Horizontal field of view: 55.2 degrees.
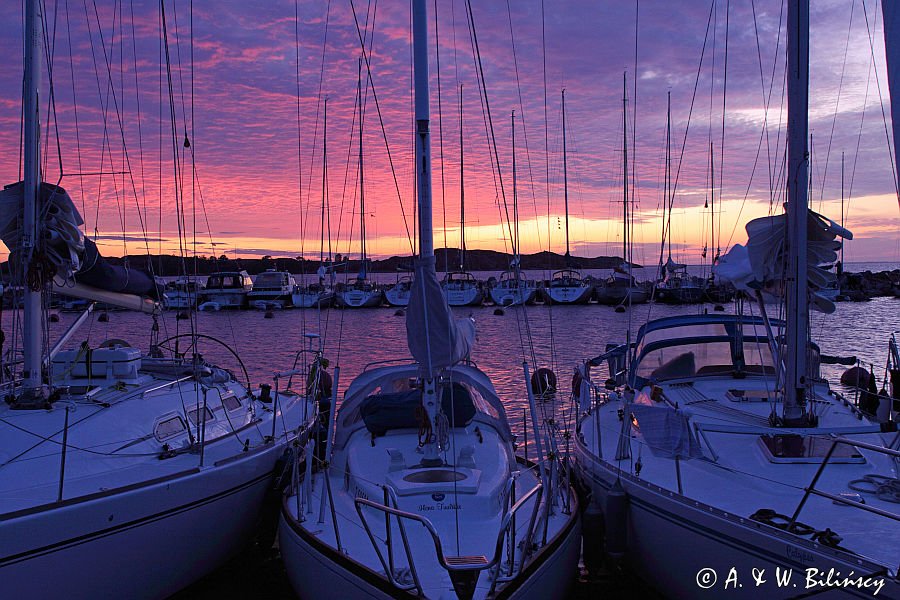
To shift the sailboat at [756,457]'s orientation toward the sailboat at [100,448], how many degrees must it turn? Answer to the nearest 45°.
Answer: approximately 135° to its right

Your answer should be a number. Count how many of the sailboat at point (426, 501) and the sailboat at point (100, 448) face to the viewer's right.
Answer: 0
